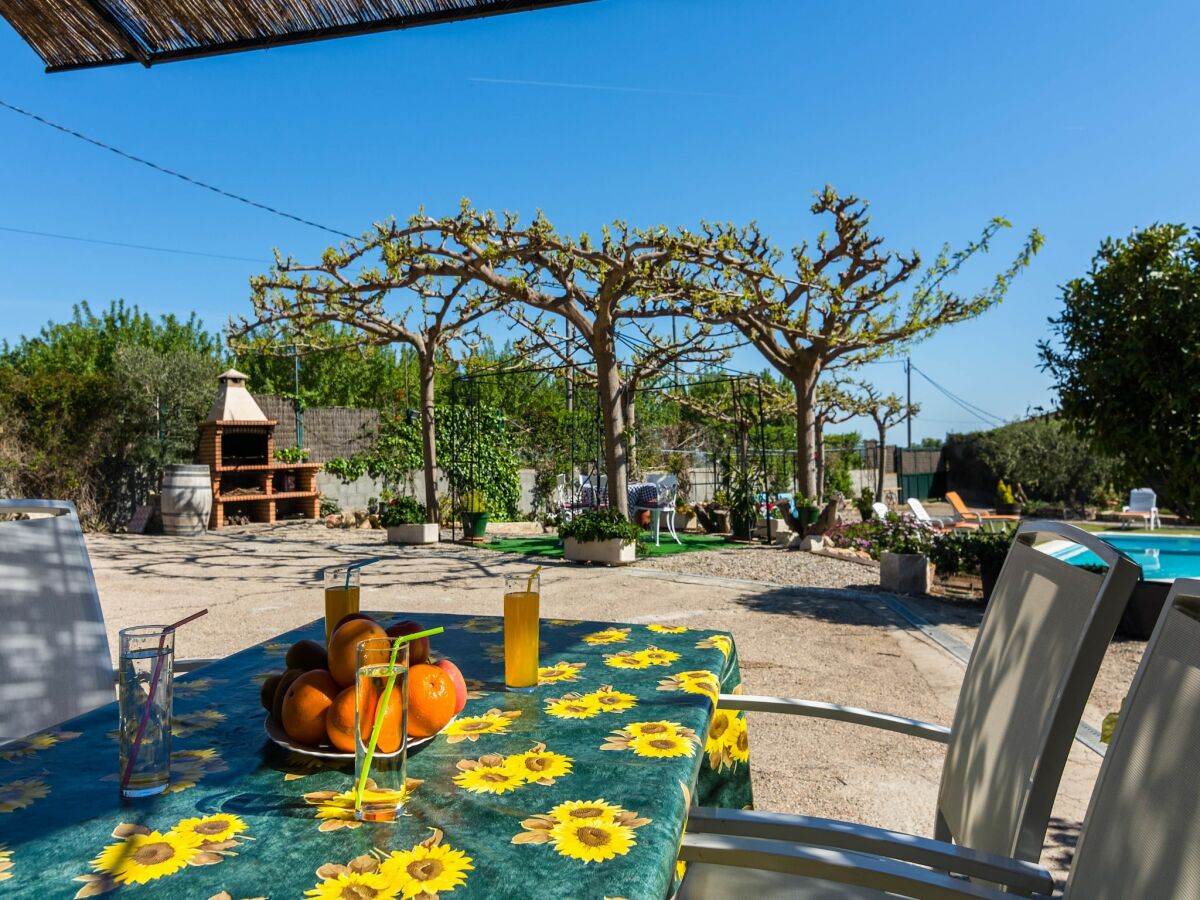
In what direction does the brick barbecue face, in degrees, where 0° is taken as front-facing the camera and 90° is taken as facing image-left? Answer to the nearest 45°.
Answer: approximately 315°

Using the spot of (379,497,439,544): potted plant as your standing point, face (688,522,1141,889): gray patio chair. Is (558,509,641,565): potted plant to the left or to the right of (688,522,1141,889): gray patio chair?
left

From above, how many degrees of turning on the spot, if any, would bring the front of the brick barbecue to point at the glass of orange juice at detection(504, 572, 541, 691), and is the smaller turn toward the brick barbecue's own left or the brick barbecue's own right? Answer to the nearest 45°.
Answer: approximately 45° to the brick barbecue's own right
